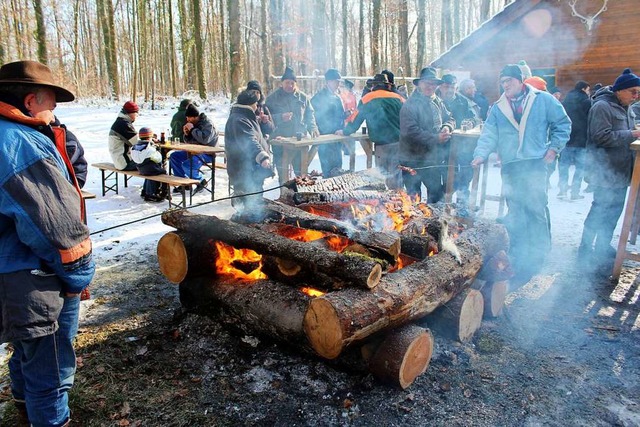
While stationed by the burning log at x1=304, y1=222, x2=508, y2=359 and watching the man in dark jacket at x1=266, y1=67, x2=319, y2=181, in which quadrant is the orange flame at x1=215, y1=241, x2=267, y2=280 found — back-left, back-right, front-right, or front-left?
front-left

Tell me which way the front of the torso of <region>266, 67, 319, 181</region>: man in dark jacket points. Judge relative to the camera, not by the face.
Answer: toward the camera

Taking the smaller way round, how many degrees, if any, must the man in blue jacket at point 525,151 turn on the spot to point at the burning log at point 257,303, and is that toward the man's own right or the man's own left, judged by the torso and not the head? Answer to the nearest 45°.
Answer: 0° — they already face it

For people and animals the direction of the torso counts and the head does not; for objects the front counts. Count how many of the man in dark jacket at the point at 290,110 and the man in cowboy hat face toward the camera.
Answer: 1

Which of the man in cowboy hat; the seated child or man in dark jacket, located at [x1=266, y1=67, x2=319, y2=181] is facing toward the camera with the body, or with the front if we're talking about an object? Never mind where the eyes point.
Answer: the man in dark jacket

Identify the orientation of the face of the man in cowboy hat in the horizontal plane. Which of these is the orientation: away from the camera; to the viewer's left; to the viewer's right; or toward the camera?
to the viewer's right

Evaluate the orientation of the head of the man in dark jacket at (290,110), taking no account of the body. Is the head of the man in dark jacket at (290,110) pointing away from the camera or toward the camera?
toward the camera

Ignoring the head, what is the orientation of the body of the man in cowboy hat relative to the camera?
to the viewer's right

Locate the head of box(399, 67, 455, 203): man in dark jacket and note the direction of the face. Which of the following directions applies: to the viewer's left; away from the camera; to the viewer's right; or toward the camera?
toward the camera

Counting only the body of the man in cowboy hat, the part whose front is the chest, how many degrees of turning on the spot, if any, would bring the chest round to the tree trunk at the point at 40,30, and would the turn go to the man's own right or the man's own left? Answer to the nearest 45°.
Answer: approximately 90° to the man's own left

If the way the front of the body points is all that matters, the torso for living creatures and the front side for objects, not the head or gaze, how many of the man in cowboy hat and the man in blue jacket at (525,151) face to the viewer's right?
1

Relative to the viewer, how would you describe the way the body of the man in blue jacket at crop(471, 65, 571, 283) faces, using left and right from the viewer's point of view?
facing the viewer and to the left of the viewer

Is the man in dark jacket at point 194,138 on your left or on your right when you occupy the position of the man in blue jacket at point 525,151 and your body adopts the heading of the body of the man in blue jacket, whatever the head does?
on your right
